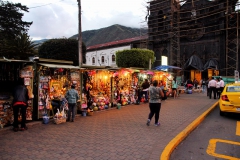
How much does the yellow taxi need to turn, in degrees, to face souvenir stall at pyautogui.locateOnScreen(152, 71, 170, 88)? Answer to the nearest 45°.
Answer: approximately 45° to its left

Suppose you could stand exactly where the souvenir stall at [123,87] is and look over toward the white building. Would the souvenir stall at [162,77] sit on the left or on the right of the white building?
right

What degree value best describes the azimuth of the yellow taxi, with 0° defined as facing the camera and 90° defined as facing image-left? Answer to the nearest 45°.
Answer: approximately 180°

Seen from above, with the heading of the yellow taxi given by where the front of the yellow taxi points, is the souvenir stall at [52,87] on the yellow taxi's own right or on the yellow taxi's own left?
on the yellow taxi's own left

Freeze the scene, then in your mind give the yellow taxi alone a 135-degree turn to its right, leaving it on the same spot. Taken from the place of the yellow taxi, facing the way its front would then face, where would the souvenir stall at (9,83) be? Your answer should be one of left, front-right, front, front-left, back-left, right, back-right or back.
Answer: right
